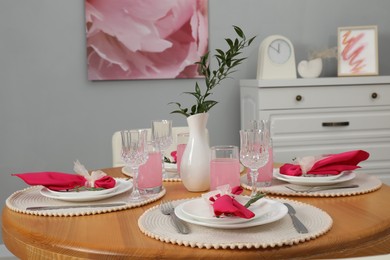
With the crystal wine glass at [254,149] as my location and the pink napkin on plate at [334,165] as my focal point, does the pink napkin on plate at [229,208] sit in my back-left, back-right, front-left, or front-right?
back-right

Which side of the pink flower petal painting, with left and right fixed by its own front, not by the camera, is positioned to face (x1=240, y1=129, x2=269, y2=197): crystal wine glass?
front

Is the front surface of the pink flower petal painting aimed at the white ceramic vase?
yes

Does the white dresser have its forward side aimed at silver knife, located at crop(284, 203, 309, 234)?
yes

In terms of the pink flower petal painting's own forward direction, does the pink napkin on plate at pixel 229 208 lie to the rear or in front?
in front

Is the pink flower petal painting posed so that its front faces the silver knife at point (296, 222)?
yes

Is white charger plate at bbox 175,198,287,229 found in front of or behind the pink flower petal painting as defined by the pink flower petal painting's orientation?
in front

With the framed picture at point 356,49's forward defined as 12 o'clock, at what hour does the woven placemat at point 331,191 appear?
The woven placemat is roughly at 12 o'clock from the framed picture.

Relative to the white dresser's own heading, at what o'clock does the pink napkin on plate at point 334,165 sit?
The pink napkin on plate is roughly at 12 o'clock from the white dresser.

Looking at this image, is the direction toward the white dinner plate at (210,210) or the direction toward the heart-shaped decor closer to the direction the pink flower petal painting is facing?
the white dinner plate

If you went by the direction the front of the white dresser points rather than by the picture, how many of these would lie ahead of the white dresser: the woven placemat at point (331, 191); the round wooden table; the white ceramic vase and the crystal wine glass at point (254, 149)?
4

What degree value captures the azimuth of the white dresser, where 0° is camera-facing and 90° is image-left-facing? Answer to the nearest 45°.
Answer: approximately 0°

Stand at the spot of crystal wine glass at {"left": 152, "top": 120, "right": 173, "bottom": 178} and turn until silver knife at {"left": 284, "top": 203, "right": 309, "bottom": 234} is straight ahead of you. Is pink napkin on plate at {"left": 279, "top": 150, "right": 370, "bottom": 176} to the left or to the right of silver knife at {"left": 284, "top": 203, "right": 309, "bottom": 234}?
left
